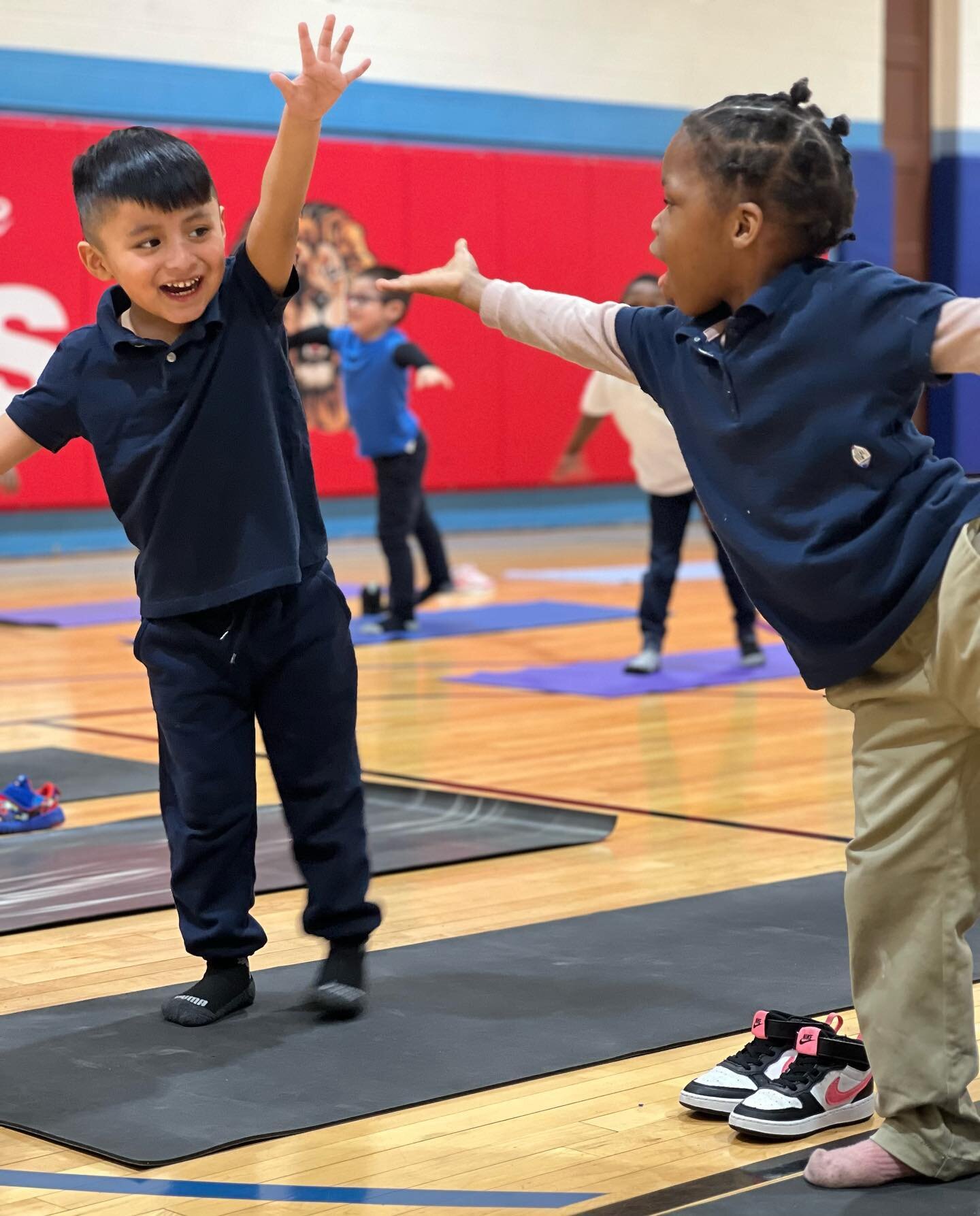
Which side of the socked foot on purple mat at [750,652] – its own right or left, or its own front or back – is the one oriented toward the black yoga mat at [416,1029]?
front

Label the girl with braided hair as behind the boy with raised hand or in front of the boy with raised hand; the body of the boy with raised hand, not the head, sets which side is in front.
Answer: in front

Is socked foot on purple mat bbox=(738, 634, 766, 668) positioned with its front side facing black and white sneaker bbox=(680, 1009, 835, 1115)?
yes

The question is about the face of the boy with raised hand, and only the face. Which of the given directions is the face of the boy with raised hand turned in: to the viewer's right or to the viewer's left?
to the viewer's right

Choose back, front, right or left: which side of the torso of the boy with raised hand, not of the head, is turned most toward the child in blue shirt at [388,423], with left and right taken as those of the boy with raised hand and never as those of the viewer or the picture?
back

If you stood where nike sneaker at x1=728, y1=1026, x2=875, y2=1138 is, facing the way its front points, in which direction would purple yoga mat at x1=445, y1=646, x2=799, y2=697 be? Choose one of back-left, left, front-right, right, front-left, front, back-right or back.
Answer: back-right

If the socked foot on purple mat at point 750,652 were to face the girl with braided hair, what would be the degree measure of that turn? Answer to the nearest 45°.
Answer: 0° — it already faces them

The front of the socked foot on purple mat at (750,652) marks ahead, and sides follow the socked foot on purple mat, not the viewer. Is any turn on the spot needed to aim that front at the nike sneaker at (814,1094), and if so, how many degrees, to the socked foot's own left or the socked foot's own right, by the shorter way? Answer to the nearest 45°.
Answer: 0° — it already faces it

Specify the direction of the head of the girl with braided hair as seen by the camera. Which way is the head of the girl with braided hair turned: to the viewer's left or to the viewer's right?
to the viewer's left

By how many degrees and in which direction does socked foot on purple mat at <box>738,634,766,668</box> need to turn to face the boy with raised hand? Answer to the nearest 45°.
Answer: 0° — it already faces them

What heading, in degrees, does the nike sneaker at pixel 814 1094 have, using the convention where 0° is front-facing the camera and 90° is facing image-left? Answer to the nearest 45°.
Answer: approximately 45°
